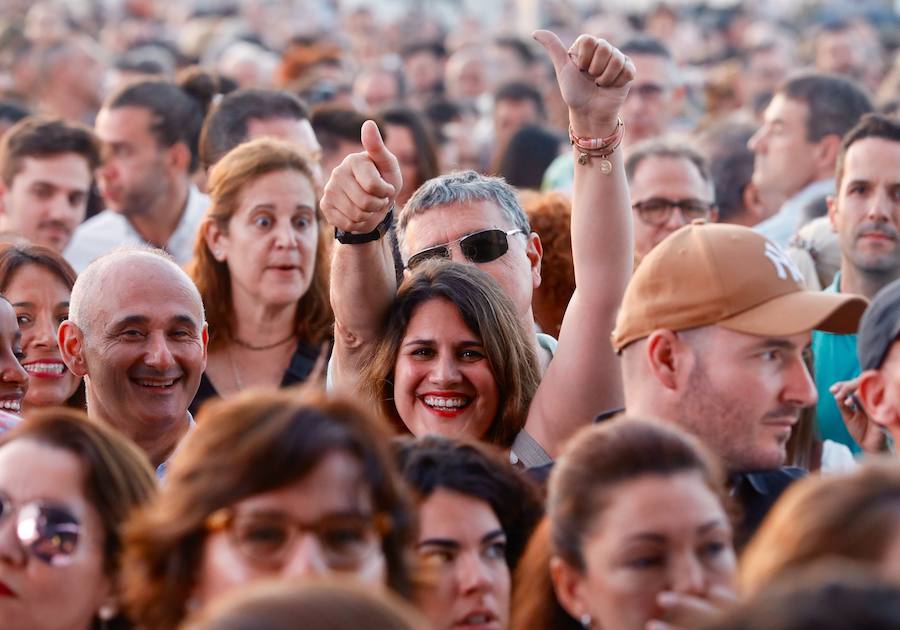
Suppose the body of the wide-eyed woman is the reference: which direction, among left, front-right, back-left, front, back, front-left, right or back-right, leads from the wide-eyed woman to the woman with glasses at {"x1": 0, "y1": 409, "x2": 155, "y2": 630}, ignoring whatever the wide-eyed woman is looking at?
front-right

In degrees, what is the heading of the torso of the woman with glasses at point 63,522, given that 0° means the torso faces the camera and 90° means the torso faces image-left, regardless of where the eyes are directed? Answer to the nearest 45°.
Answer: approximately 45°

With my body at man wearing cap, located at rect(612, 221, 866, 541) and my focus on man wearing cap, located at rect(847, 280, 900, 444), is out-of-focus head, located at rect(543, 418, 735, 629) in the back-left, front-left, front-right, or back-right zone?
back-right

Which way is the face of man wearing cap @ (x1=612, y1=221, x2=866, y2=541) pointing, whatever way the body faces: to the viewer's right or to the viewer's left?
to the viewer's right

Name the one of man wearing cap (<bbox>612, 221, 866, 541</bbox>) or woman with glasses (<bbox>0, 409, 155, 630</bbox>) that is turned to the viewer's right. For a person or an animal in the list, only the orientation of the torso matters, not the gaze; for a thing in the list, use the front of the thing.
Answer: the man wearing cap

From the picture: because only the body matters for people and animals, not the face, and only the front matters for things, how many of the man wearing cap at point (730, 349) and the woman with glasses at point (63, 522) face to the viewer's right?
1

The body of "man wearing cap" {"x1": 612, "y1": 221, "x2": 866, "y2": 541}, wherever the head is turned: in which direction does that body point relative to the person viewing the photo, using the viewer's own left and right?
facing to the right of the viewer

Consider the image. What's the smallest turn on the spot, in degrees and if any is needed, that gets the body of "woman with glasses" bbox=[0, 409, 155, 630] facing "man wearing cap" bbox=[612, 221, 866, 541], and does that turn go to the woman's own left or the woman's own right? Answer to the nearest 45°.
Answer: approximately 135° to the woman's own left

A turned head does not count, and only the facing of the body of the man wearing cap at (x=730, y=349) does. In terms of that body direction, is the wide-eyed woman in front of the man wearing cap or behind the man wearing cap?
behind
